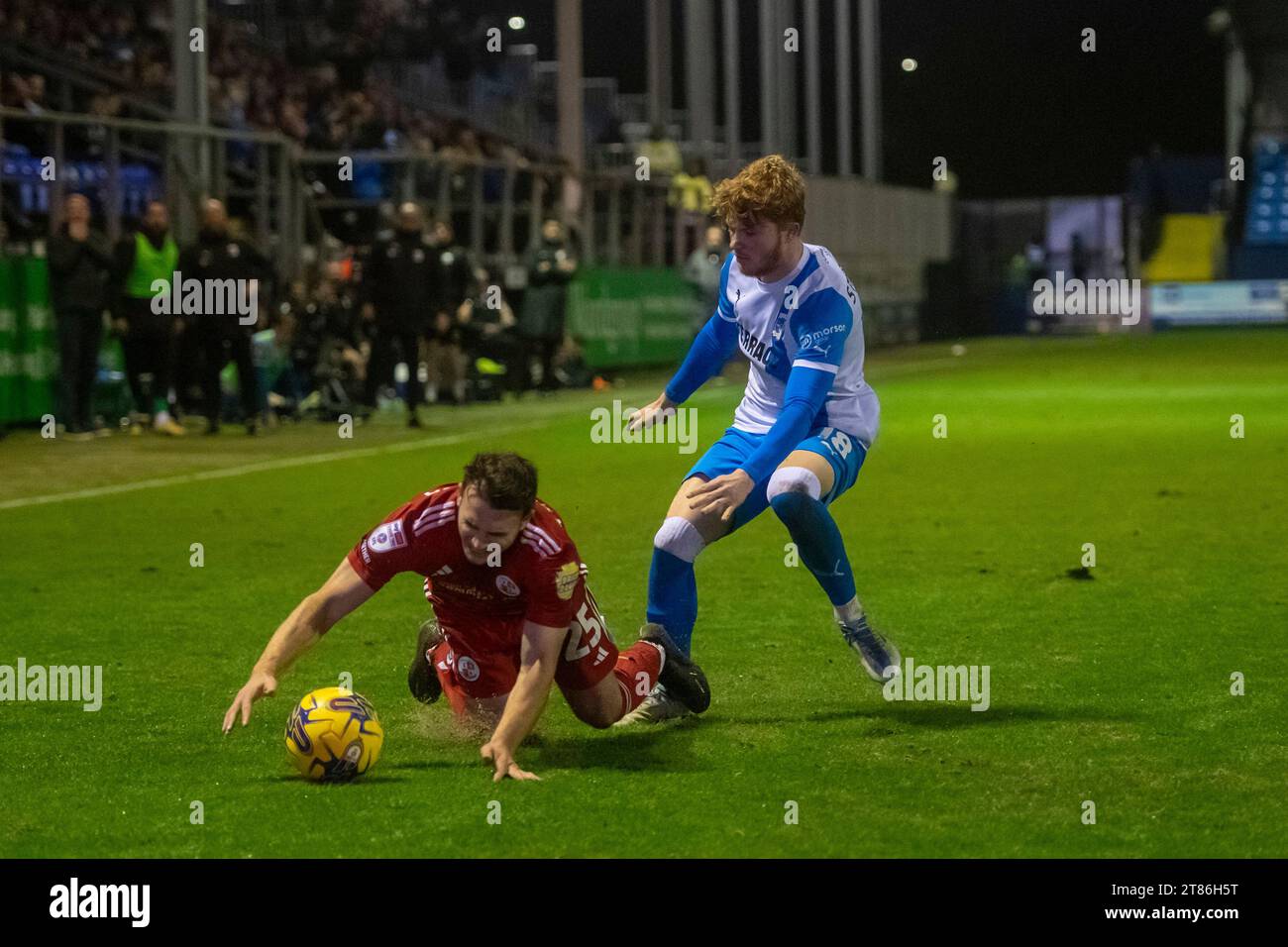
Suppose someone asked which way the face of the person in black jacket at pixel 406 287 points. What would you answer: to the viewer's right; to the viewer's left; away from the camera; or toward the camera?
toward the camera

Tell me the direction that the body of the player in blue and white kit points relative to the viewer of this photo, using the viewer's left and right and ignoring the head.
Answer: facing the viewer and to the left of the viewer

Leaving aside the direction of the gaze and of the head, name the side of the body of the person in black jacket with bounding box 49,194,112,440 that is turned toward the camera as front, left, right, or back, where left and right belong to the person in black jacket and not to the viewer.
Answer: front

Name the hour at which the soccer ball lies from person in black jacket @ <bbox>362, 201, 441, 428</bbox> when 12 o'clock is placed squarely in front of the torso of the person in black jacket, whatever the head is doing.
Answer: The soccer ball is roughly at 12 o'clock from the person in black jacket.

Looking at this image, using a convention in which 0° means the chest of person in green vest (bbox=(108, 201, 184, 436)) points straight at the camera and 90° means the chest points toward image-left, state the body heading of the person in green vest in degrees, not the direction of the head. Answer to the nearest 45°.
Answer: approximately 315°

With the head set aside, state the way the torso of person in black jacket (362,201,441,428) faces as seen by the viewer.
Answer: toward the camera

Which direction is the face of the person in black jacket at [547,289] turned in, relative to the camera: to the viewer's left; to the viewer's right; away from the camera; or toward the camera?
toward the camera

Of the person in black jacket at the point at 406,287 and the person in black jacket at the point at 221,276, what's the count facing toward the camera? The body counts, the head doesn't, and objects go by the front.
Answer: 2

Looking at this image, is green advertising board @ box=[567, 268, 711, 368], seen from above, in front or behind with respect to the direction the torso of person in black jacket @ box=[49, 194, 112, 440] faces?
behind

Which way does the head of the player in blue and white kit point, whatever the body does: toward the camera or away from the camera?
toward the camera

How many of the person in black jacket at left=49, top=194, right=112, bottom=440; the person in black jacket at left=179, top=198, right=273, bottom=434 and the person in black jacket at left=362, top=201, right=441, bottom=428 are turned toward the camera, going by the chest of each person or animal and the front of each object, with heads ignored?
3

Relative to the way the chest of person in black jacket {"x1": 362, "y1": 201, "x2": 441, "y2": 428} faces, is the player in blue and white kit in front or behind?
in front
